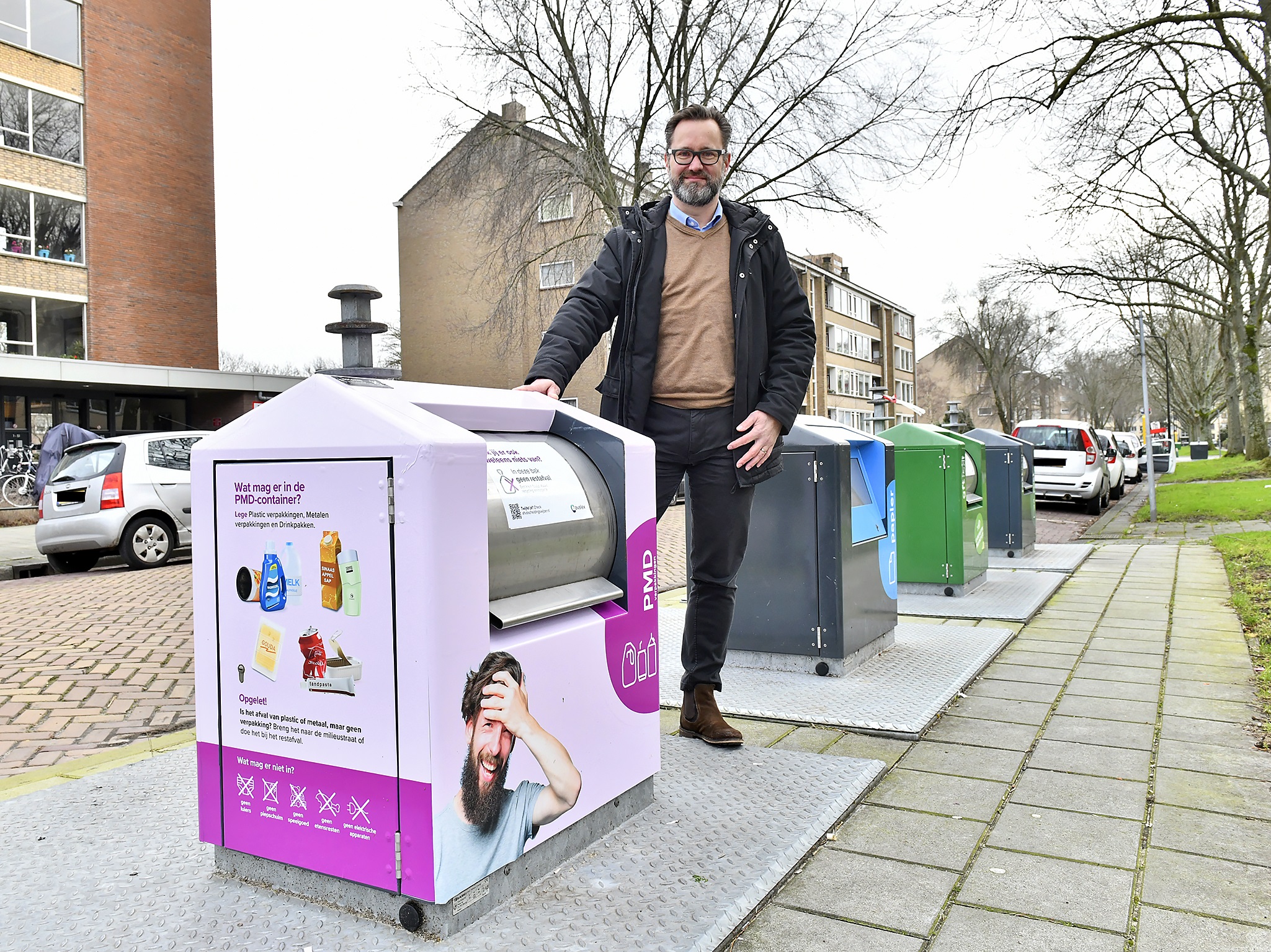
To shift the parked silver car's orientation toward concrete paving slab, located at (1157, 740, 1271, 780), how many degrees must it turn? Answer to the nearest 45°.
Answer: approximately 135° to its right

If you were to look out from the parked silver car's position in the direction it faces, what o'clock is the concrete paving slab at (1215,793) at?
The concrete paving slab is roughly at 4 o'clock from the parked silver car.

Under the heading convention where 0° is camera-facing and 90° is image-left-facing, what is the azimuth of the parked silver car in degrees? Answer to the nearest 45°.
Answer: approximately 225°

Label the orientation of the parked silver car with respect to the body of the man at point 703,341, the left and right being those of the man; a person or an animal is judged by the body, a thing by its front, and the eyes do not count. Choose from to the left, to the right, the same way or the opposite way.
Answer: the opposite way

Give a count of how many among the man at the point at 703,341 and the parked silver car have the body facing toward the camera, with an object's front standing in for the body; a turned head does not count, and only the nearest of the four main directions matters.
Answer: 1

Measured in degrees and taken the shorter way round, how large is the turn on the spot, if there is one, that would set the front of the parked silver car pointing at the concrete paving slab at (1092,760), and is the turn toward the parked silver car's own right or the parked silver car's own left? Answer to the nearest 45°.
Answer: approximately 135° to the parked silver car's own right

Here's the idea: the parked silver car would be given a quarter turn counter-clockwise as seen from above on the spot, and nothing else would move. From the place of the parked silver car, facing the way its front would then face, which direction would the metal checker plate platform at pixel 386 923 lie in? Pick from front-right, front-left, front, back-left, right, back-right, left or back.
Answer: back-left

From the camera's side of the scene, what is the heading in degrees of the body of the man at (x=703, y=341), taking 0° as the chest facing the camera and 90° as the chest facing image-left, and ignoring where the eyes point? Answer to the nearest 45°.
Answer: approximately 0°

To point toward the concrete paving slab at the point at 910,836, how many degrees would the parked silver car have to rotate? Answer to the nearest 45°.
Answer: approximately 135° to its right

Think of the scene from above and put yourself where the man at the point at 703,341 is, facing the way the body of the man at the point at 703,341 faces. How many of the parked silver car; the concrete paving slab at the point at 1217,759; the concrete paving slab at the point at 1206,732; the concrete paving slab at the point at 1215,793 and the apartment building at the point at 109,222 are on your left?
3
